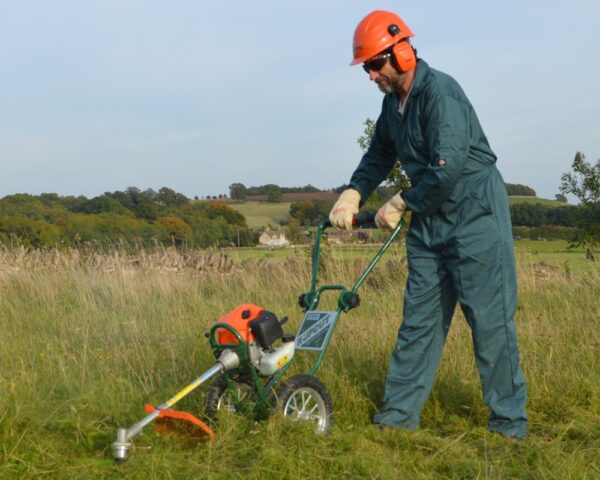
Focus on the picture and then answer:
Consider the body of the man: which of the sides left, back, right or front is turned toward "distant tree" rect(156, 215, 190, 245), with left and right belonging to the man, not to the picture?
right

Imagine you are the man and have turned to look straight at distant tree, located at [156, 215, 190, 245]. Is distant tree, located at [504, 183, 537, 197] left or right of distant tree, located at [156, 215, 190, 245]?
right

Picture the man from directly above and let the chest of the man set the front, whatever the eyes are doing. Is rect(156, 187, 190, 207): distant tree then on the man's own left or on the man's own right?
on the man's own right

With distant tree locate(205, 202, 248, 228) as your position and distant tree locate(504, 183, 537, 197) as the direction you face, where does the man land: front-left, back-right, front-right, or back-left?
back-right

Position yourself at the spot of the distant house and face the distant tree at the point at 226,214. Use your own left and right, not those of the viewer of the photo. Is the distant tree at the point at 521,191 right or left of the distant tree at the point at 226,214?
right

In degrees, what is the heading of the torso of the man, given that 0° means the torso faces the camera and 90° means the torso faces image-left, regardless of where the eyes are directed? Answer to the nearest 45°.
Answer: approximately 45°

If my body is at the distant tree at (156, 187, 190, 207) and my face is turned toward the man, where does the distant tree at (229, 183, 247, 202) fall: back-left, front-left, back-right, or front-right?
back-left

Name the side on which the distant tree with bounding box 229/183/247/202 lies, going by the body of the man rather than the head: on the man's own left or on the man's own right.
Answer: on the man's own right

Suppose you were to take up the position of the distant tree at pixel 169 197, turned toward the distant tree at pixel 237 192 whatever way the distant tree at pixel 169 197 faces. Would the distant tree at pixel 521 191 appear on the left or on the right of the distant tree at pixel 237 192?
right

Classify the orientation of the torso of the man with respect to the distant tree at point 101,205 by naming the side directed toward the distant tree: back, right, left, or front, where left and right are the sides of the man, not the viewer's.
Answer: right
